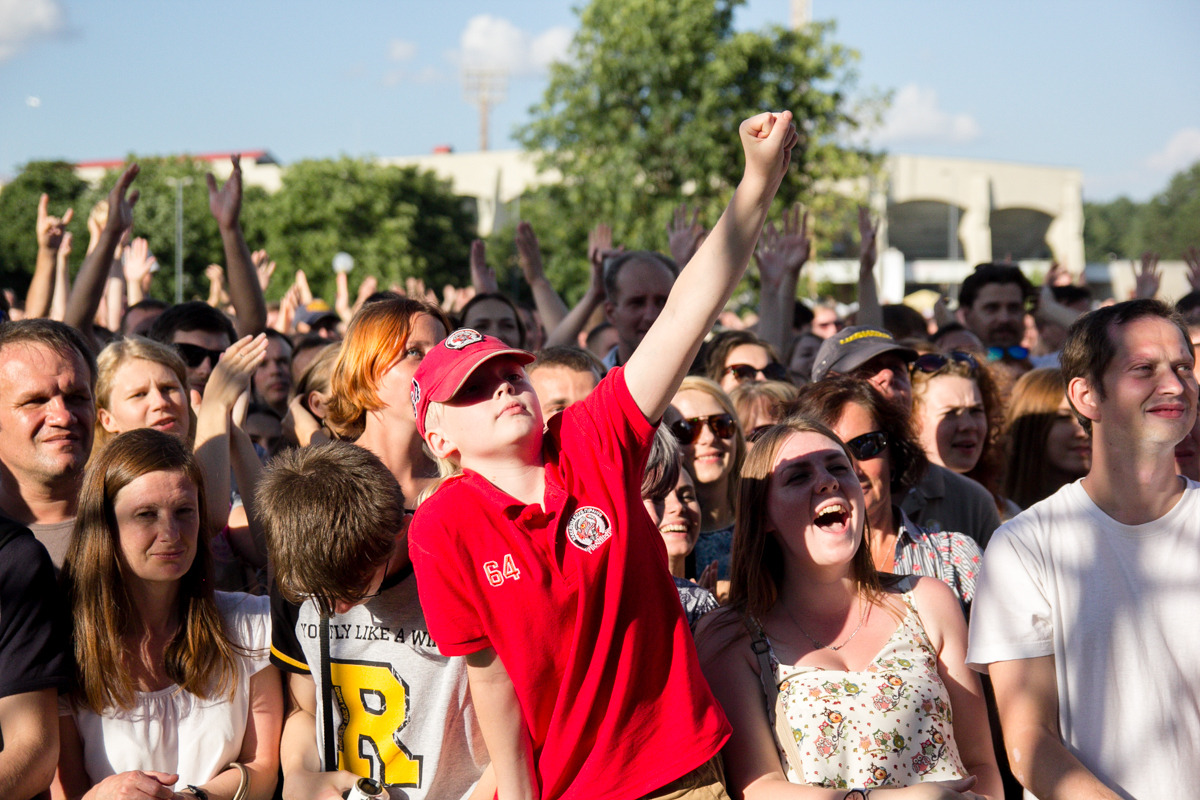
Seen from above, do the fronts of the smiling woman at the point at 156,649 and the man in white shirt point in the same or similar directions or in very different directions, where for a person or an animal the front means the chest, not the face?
same or similar directions

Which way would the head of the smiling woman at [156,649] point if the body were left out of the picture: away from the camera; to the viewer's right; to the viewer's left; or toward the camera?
toward the camera

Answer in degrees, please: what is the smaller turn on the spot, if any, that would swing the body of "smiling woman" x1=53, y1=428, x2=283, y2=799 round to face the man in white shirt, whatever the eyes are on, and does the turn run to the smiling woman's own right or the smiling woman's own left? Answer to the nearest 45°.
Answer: approximately 45° to the smiling woman's own left

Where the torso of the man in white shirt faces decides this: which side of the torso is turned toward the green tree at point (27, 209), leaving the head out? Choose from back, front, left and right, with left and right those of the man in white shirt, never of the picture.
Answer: back

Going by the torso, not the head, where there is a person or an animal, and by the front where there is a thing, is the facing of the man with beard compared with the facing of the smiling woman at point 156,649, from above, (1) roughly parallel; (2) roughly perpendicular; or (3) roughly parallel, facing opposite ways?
roughly parallel

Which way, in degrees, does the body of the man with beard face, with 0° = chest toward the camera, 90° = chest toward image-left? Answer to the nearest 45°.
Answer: approximately 315°

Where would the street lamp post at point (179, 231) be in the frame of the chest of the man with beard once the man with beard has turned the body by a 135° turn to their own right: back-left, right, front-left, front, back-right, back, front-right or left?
front-right

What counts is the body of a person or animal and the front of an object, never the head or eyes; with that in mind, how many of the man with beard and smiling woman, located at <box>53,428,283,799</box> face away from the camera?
0

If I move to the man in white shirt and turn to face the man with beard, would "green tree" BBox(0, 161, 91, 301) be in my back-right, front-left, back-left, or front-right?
front-left

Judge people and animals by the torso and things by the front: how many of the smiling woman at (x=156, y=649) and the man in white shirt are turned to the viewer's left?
0

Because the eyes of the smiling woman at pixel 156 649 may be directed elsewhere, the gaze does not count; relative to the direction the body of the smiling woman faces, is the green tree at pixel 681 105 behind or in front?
behind

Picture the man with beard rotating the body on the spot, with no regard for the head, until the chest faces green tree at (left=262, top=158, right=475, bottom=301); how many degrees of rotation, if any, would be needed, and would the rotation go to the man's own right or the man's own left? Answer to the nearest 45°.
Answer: approximately 180°

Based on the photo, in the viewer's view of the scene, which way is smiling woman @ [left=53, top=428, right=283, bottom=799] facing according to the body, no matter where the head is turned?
toward the camera
